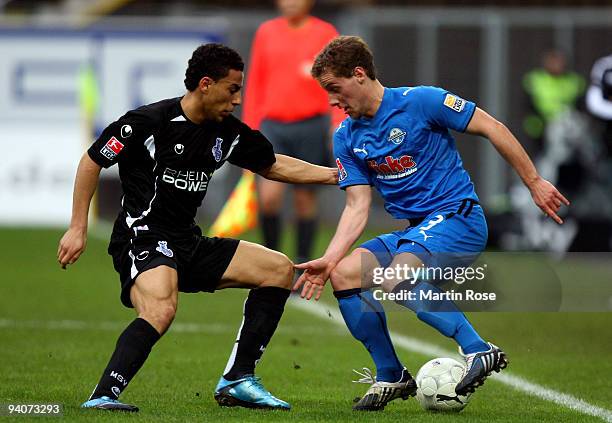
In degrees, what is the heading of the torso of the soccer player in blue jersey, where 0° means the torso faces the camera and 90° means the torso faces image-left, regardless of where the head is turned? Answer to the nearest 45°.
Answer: approximately 45°

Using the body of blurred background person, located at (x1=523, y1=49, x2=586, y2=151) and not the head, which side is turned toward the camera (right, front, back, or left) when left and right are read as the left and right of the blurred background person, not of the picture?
front

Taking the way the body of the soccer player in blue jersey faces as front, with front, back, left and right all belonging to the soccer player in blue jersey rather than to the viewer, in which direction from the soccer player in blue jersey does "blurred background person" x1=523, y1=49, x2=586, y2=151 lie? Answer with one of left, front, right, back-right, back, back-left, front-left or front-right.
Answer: back-right

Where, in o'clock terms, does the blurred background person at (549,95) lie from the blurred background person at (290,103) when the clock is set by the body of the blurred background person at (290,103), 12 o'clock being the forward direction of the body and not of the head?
the blurred background person at (549,95) is roughly at 7 o'clock from the blurred background person at (290,103).

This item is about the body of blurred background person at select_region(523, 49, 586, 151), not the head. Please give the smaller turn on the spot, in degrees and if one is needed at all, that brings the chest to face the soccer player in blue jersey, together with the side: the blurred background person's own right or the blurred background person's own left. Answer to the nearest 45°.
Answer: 0° — they already face them

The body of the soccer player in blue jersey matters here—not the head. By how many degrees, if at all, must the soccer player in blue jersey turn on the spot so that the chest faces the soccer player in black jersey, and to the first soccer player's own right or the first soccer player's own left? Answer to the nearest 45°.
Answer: approximately 45° to the first soccer player's own right

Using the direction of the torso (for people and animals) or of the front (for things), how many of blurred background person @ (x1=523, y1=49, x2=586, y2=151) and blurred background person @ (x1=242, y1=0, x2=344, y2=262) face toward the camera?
2

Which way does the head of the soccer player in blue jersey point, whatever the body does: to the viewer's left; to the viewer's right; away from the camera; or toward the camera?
to the viewer's left

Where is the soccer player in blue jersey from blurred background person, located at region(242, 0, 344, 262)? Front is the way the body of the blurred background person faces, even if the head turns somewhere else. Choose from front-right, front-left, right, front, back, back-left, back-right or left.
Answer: front

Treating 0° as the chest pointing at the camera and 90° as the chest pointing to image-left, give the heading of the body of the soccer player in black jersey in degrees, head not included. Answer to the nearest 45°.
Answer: approximately 315°

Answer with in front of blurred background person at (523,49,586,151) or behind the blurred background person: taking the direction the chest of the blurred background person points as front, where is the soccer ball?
in front

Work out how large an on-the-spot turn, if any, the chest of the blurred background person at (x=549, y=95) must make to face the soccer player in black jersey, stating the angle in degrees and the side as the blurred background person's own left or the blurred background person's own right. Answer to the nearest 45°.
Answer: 0° — they already face them
